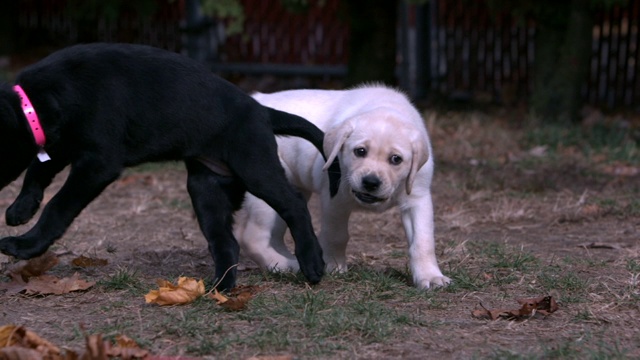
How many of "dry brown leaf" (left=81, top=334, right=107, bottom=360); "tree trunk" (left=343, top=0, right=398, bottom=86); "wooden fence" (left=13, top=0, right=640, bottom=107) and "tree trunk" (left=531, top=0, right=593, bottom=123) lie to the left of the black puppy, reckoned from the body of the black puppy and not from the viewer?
1

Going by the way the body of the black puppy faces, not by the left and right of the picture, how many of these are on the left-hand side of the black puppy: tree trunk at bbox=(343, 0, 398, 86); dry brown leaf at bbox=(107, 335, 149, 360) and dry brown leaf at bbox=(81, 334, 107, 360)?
2

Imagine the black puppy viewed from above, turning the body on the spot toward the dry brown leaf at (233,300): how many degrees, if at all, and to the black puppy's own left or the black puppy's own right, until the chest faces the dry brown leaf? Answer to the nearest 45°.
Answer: approximately 135° to the black puppy's own left

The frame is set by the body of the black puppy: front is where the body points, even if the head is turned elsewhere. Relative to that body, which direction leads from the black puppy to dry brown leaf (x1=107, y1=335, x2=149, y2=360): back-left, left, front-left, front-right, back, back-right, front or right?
left

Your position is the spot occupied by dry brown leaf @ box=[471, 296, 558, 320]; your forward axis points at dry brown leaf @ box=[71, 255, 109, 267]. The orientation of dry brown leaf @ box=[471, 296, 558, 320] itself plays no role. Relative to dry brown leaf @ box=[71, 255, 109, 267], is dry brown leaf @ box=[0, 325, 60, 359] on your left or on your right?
left

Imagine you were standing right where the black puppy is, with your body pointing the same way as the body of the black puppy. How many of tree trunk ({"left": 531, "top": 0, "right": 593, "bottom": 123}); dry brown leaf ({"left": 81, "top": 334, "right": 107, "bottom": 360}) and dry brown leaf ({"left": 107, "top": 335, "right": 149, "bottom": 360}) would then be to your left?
2

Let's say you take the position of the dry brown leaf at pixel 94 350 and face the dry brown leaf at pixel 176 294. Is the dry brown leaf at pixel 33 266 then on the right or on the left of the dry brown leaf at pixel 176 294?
left

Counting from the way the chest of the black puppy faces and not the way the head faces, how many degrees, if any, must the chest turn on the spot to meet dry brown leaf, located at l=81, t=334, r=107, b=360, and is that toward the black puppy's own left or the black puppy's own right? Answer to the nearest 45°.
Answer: approximately 90° to the black puppy's own left

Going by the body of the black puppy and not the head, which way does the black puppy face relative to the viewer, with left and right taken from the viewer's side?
facing to the left of the viewer

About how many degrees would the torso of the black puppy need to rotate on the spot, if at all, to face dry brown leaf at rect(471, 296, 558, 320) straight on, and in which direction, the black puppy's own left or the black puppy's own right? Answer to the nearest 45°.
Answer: approximately 135° to the black puppy's own left

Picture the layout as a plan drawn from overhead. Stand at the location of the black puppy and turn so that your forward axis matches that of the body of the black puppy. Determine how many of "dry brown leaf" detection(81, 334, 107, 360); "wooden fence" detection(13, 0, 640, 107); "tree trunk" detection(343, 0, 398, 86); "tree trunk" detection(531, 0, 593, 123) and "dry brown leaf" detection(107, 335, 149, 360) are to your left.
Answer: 2

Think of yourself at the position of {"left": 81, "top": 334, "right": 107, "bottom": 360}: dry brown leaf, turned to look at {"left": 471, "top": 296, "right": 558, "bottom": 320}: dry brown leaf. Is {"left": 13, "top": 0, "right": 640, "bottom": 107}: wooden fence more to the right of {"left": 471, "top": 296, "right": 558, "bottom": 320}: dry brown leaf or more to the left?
left
